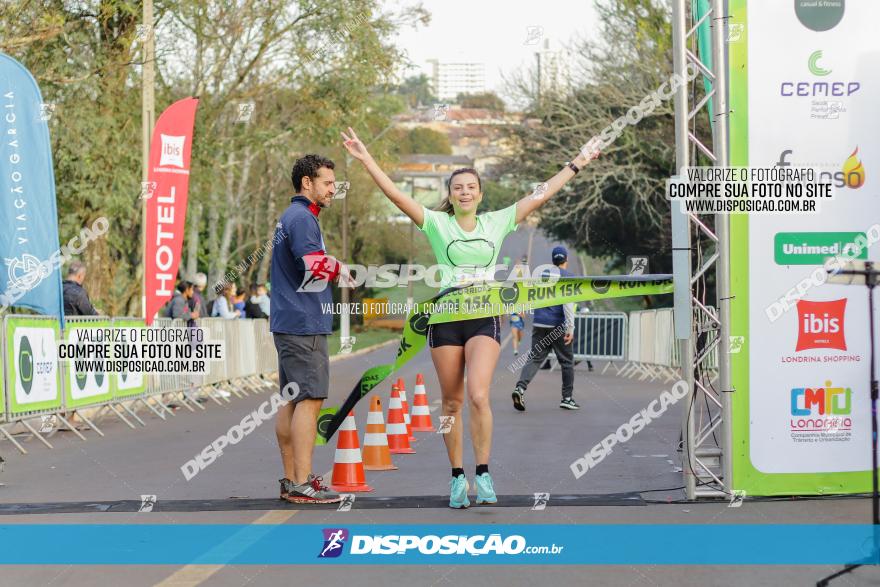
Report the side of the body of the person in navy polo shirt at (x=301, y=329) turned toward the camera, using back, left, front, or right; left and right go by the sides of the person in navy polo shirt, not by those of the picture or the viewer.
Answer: right

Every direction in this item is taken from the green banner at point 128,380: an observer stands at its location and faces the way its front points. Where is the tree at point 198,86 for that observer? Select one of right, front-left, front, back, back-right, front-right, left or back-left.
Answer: back-left

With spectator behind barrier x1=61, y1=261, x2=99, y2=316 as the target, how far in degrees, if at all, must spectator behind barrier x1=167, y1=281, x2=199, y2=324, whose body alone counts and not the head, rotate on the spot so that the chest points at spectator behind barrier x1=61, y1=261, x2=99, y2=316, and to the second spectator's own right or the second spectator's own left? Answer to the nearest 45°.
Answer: approximately 90° to the second spectator's own right

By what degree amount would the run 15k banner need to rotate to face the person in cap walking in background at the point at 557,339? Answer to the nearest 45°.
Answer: approximately 180°

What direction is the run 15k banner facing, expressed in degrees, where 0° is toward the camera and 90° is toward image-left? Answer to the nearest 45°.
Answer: approximately 0°

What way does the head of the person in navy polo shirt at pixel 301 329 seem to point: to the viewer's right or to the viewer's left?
to the viewer's right

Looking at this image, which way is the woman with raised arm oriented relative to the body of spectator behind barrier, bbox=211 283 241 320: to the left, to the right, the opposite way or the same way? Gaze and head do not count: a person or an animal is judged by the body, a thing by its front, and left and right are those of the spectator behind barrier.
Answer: to the right
